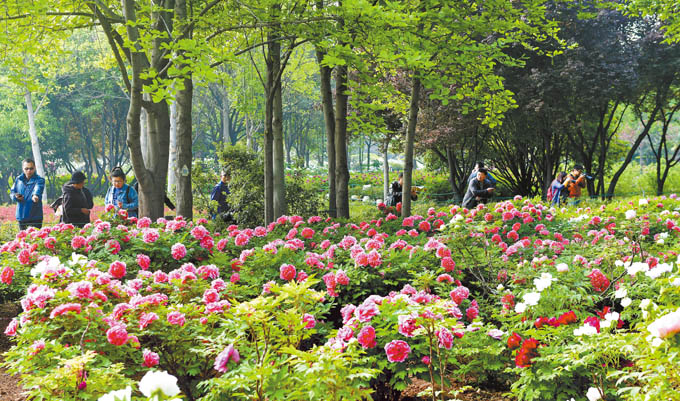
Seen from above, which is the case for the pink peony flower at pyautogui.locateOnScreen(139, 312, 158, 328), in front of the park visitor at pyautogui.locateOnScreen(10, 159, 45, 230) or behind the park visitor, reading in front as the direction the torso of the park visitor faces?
in front

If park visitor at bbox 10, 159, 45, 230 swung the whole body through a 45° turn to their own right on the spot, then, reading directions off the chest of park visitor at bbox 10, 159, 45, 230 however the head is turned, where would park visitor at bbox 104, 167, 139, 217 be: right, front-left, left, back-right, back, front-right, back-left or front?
left

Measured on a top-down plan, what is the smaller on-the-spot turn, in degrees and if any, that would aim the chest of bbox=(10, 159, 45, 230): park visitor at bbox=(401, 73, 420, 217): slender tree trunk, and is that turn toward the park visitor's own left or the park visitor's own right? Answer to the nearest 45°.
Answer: approximately 45° to the park visitor's own left

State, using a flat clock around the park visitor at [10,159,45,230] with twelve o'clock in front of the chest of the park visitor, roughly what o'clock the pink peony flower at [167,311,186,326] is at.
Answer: The pink peony flower is roughly at 12 o'clock from the park visitor.

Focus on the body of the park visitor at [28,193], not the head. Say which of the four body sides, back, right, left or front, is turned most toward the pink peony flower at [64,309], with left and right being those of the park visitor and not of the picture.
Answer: front

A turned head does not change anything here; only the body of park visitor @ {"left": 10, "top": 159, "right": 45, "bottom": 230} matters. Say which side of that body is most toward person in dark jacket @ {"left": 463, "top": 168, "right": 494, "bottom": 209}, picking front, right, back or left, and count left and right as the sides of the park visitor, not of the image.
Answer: left

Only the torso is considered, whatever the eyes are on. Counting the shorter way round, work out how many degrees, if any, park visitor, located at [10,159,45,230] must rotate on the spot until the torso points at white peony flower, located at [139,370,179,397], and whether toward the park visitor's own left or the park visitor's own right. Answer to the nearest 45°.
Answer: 0° — they already face it

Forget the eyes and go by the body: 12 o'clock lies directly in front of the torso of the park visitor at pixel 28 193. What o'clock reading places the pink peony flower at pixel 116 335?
The pink peony flower is roughly at 12 o'clock from the park visitor.

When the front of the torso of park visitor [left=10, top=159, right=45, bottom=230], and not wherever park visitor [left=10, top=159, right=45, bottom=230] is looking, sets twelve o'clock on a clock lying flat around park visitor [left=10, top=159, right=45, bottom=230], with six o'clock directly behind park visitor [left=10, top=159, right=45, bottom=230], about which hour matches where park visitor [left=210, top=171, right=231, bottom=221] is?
park visitor [left=210, top=171, right=231, bottom=221] is roughly at 9 o'clock from park visitor [left=10, top=159, right=45, bottom=230].

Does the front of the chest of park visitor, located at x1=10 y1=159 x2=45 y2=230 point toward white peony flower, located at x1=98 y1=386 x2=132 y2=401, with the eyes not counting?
yes

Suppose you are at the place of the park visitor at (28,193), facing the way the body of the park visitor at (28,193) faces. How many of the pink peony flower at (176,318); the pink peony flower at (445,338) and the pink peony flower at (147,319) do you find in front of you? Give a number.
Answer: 3

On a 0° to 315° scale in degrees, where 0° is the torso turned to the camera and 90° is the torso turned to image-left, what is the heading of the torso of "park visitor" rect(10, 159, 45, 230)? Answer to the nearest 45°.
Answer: approximately 0°

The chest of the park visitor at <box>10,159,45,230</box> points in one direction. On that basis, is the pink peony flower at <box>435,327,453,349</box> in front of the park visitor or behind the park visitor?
in front

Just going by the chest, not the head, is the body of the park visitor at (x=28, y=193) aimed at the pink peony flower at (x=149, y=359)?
yes
